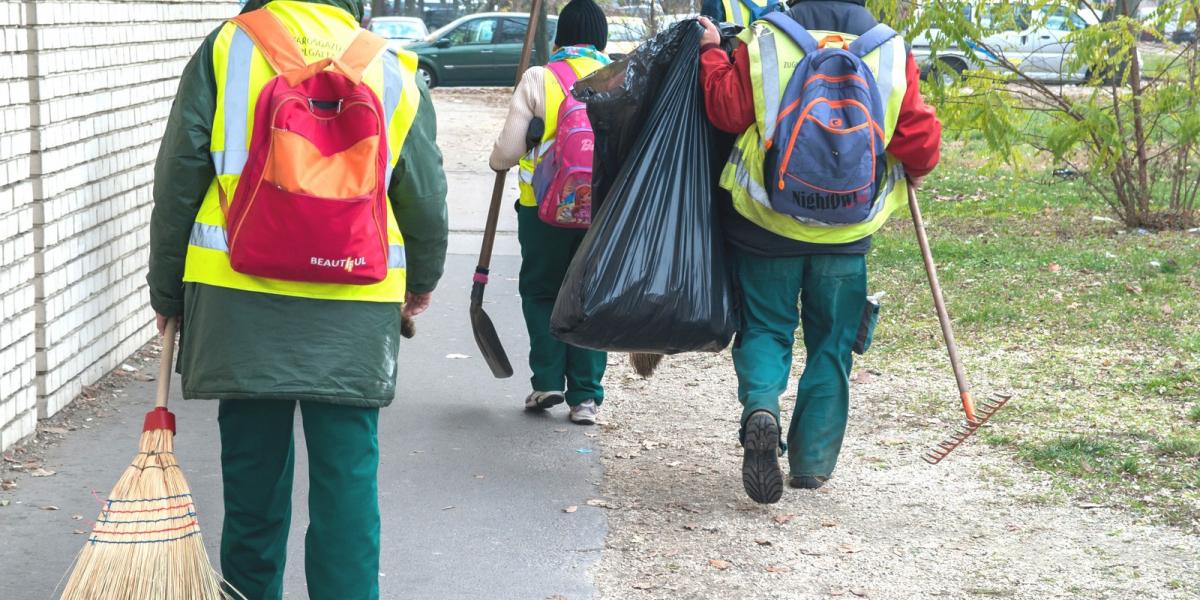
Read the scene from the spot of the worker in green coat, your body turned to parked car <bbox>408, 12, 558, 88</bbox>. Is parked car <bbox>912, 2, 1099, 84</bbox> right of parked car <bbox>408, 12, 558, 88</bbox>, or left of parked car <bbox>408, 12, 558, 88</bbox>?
right

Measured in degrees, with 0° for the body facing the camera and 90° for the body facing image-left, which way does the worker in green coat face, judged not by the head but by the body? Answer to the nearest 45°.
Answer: approximately 180°

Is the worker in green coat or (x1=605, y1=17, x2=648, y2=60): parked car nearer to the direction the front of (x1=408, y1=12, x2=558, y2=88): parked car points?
the worker in green coat

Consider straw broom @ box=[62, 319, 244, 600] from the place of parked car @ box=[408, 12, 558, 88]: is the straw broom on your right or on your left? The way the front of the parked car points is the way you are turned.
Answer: on your left

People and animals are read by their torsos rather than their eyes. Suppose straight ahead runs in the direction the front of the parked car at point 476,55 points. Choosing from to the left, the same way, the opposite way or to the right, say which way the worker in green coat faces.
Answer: to the right

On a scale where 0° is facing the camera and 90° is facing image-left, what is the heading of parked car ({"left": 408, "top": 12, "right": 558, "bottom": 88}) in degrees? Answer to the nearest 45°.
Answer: approximately 90°

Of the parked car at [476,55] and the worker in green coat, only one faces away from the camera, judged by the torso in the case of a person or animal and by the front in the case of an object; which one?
the worker in green coat

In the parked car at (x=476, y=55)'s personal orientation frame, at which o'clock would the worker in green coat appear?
The worker in green coat is roughly at 9 o'clock from the parked car.

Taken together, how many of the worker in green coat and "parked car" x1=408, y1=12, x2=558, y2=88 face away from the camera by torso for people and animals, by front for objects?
1
